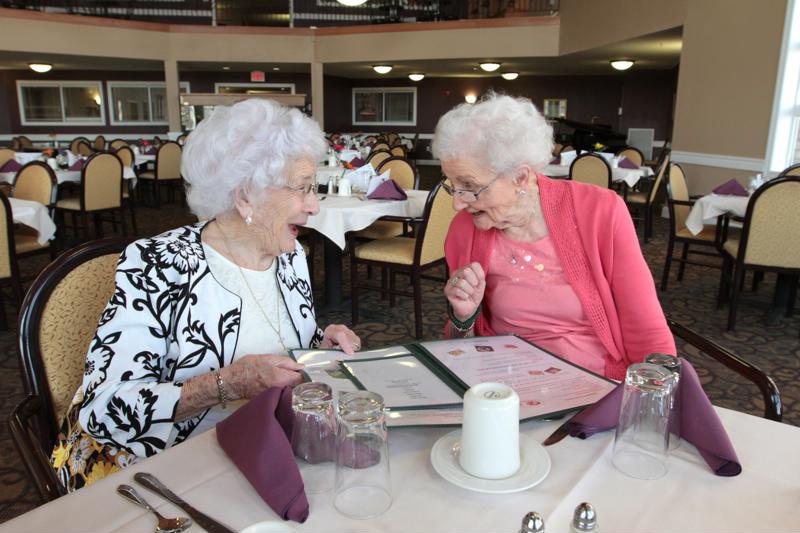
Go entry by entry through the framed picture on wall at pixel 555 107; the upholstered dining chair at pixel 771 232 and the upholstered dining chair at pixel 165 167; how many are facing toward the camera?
1

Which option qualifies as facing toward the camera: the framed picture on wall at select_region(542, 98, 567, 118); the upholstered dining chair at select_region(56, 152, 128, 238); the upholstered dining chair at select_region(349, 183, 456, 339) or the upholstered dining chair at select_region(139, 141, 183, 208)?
the framed picture on wall

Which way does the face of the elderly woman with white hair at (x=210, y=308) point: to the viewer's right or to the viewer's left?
to the viewer's right

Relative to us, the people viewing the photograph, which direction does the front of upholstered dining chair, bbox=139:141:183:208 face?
facing away from the viewer and to the left of the viewer

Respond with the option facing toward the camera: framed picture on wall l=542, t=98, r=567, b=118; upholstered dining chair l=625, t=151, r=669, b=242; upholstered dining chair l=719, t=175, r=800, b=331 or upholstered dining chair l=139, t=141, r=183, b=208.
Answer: the framed picture on wall

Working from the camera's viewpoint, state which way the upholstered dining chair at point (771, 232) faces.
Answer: facing away from the viewer and to the left of the viewer

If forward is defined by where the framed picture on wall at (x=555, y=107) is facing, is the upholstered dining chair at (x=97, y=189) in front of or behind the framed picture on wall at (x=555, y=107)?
in front

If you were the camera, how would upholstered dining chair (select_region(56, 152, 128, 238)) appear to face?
facing away from the viewer and to the left of the viewer

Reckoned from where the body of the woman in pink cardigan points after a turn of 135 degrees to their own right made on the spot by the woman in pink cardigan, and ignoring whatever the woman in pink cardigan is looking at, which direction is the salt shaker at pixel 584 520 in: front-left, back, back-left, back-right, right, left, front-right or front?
back

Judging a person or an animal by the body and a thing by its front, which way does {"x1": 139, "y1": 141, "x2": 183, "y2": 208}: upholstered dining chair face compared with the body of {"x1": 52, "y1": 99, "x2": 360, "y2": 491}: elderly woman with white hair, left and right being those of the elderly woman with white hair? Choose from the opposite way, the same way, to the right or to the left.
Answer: the opposite way

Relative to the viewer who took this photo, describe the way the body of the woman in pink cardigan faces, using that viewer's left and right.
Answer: facing the viewer and to the left of the viewer

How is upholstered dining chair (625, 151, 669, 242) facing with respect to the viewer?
to the viewer's left

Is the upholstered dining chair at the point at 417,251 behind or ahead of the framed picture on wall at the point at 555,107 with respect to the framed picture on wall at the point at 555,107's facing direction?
ahead

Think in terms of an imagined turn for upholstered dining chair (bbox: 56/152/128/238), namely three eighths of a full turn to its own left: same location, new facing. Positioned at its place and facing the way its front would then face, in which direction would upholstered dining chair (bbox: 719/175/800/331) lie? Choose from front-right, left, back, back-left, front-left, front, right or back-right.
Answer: front-left

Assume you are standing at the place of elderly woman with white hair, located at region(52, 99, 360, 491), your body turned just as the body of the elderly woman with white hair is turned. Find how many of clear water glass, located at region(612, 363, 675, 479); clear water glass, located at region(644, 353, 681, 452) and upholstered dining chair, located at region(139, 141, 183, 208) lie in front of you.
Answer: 2

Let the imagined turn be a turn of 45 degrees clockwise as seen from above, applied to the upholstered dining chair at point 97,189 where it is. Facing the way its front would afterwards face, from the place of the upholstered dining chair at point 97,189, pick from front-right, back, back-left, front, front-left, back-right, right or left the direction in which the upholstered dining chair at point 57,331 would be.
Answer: back

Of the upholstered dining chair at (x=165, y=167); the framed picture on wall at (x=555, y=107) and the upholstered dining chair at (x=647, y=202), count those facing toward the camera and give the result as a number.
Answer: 1

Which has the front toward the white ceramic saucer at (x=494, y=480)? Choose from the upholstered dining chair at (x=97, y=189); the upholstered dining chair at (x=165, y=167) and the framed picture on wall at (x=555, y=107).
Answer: the framed picture on wall

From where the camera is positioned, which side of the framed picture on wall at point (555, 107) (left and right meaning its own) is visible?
front

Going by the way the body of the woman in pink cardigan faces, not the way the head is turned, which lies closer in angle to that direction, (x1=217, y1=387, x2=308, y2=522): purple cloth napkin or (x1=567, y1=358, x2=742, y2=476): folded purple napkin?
the purple cloth napkin

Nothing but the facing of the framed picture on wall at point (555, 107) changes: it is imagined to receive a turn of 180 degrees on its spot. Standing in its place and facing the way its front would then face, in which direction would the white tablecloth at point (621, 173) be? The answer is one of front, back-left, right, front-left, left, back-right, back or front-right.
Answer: back

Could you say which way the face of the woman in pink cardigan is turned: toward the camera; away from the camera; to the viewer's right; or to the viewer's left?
to the viewer's left
